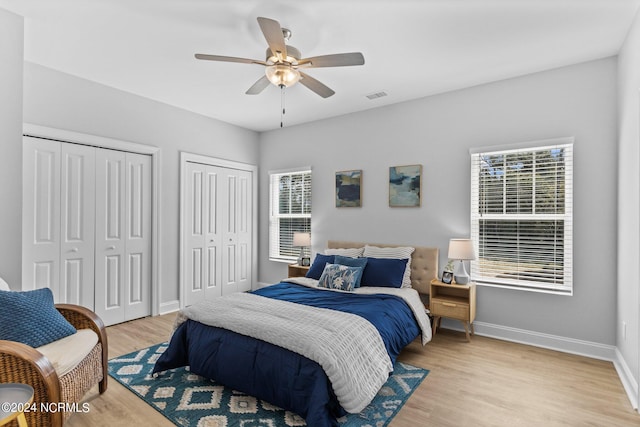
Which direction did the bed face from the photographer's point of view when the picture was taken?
facing the viewer and to the left of the viewer

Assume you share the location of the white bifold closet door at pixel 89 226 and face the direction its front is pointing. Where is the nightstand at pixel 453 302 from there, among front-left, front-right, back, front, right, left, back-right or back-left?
front

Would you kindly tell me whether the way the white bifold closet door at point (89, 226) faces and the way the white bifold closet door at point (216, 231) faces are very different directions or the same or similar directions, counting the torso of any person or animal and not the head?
same or similar directions

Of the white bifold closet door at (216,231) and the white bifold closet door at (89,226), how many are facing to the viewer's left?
0

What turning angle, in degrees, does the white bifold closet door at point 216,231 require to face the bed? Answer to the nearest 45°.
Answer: approximately 45° to its right

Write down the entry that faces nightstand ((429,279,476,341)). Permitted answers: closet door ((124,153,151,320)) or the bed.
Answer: the closet door

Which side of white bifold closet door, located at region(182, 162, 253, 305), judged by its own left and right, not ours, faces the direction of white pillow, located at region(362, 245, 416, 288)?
front

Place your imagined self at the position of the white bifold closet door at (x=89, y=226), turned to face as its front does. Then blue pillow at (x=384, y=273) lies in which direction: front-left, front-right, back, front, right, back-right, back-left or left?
front

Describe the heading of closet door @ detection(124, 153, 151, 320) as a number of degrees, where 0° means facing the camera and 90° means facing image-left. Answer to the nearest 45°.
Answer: approximately 315°

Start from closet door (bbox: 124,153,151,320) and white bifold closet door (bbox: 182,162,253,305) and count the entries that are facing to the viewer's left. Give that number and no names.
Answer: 0

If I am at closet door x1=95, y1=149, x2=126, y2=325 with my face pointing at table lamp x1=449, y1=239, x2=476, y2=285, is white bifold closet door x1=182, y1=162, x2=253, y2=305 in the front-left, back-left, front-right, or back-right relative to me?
front-left

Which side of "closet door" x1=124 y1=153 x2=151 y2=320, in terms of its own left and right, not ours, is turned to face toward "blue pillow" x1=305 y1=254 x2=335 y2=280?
front

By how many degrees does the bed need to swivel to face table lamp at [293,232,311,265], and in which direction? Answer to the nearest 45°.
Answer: approximately 135° to its right

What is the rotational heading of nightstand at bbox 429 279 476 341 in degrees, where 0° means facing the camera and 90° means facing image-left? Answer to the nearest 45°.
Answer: approximately 45°

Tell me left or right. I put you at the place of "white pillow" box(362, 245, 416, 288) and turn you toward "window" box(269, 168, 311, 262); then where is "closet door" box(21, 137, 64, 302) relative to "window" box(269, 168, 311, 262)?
left

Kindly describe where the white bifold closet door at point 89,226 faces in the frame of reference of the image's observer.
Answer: facing the viewer and to the right of the viewer

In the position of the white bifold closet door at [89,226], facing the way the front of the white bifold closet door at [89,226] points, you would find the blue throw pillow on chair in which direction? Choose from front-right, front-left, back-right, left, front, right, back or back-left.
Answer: front-right

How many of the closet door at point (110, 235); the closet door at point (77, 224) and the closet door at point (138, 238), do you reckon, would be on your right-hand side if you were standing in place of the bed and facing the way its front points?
3
